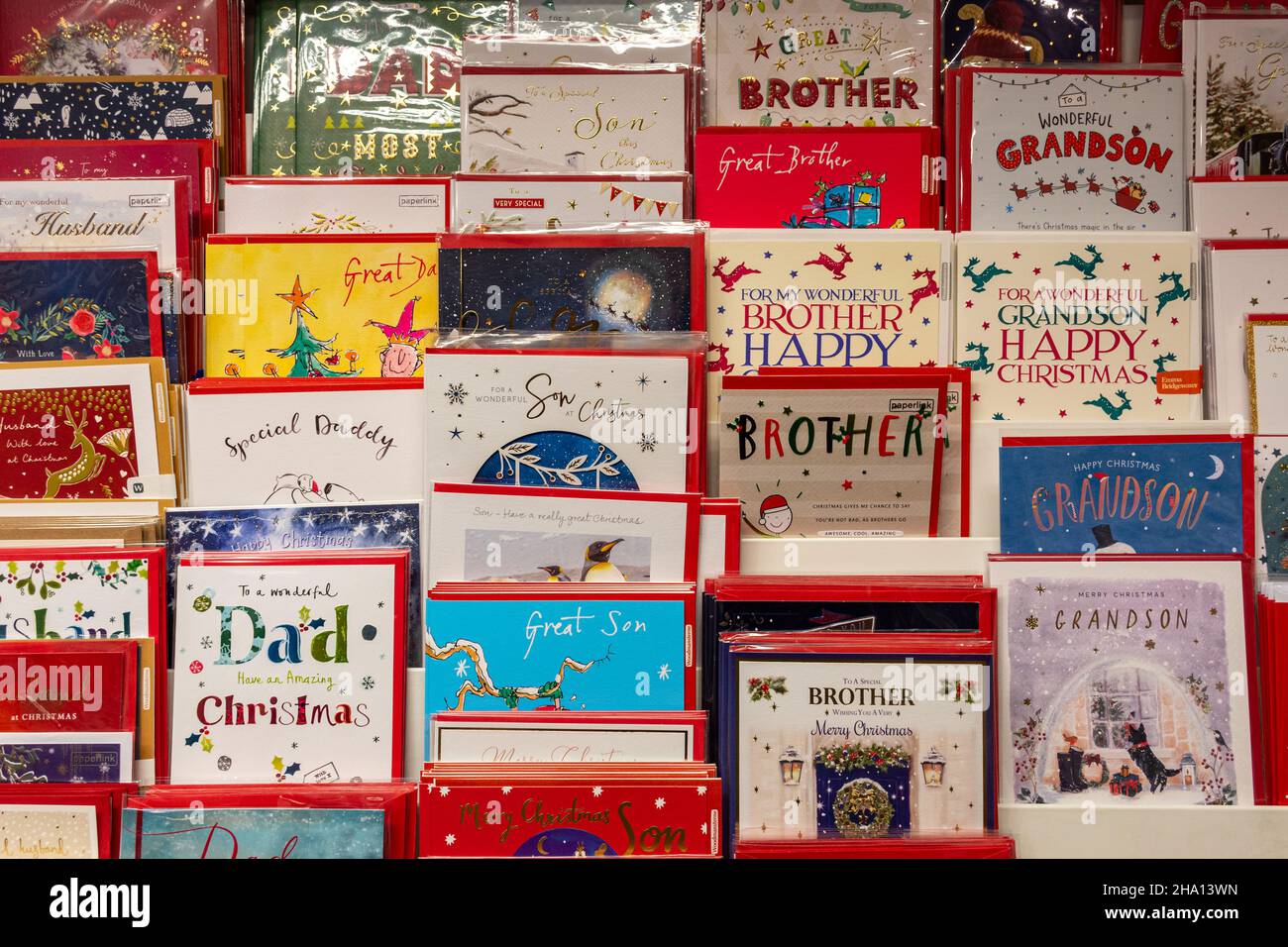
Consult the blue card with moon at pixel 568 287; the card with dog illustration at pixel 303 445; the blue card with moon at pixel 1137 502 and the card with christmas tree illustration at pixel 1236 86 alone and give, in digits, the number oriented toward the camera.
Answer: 4

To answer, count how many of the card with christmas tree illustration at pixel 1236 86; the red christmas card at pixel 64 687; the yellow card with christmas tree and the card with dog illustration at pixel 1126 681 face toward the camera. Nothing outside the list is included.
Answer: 4

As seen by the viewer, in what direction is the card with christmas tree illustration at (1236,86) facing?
toward the camera

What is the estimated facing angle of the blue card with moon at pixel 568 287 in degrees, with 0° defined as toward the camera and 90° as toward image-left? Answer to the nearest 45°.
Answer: approximately 0°

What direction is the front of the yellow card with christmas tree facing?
toward the camera

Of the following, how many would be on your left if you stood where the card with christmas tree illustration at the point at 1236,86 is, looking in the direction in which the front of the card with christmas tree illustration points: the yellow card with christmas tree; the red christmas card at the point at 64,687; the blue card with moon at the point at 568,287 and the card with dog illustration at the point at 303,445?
0

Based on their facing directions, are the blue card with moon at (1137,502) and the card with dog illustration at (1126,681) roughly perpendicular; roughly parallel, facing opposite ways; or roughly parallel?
roughly parallel

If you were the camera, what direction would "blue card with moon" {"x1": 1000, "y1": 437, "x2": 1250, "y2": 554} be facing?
facing the viewer

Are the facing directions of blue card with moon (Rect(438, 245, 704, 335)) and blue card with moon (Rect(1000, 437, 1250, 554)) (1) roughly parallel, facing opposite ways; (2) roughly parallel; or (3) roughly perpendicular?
roughly parallel

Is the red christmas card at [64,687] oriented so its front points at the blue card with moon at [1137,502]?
no

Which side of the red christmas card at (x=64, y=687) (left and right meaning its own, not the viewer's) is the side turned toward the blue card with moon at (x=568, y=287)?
left

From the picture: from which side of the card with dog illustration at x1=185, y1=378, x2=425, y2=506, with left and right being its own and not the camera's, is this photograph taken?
front

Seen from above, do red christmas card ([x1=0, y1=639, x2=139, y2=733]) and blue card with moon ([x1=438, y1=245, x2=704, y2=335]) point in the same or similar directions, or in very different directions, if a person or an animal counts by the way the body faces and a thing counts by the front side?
same or similar directions

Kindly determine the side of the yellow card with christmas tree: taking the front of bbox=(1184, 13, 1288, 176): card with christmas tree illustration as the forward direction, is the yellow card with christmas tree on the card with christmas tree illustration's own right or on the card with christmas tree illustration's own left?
on the card with christmas tree illustration's own right
